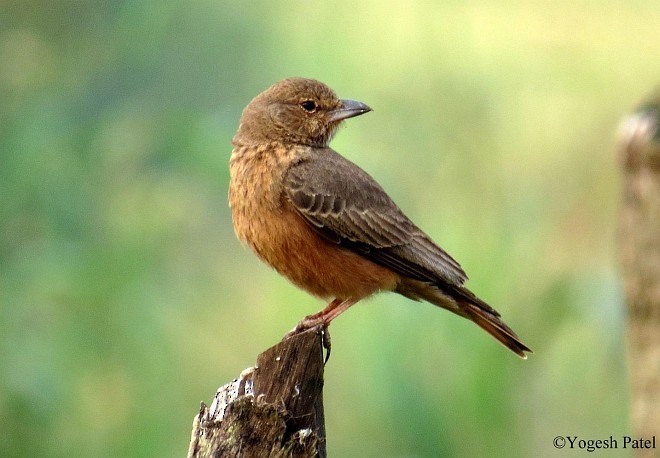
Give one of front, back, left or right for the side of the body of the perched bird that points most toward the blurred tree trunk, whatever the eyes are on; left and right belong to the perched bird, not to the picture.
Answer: back

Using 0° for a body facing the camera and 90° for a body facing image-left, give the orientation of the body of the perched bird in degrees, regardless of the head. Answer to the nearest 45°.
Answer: approximately 90°
